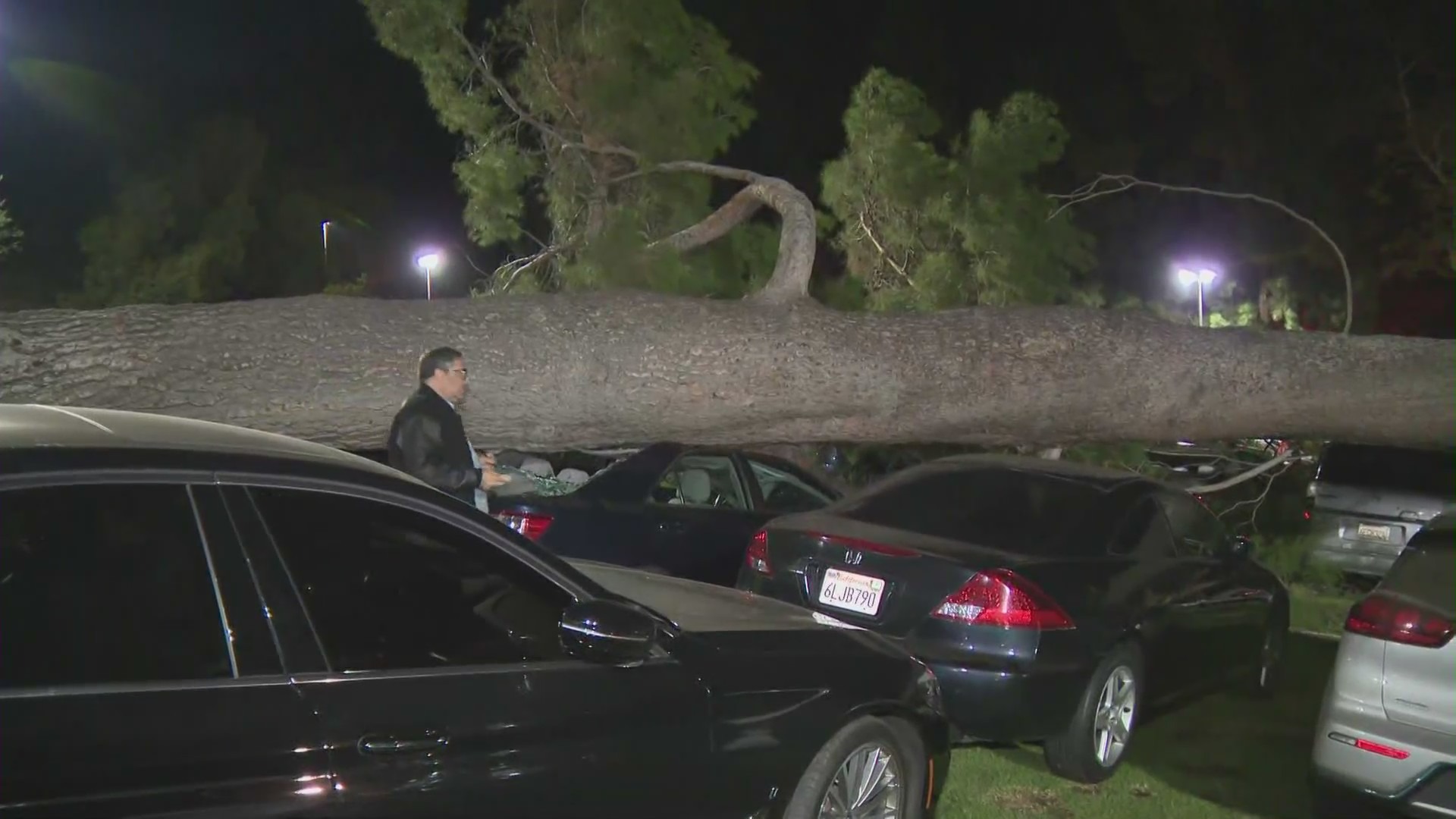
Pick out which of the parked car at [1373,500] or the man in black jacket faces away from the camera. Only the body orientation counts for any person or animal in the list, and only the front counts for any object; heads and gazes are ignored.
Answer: the parked car

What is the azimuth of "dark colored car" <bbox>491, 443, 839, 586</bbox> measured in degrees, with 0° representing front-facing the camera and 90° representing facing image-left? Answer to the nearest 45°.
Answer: approximately 270°

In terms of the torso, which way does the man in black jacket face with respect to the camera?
to the viewer's right

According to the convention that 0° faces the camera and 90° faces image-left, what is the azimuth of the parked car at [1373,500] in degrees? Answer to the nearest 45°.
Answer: approximately 180°

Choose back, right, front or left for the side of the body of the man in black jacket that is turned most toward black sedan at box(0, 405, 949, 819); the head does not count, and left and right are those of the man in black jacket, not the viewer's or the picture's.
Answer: right

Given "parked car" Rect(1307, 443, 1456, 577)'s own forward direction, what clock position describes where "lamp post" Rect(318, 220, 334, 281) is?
The lamp post is roughly at 9 o'clock from the parked car.

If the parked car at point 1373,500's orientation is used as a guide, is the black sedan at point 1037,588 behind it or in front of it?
behind

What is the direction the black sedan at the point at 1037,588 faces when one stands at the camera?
facing away from the viewer and to the right of the viewer

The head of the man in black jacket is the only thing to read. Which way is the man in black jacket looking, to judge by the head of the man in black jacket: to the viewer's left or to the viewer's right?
to the viewer's right

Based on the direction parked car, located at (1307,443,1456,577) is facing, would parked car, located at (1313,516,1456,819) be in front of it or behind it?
behind

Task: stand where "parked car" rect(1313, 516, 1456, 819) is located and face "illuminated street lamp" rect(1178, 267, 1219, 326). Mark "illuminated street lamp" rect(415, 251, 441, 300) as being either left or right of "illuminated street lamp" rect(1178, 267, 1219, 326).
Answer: left
